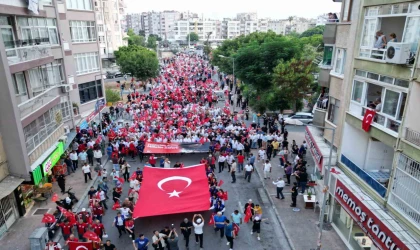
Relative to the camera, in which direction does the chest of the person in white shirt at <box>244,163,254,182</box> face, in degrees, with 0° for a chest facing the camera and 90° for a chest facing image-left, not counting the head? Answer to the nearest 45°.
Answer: approximately 0°

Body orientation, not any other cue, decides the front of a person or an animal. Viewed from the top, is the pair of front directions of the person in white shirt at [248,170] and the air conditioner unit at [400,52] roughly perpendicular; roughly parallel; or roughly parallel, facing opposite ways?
roughly perpendicular

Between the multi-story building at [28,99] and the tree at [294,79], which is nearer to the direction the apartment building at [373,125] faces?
the multi-story building

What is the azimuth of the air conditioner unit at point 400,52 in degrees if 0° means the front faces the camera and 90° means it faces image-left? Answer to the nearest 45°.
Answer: approximately 45°

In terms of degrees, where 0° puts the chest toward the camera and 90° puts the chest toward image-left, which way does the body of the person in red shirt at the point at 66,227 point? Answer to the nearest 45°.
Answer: approximately 0°
